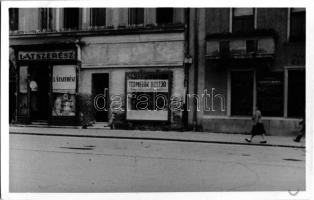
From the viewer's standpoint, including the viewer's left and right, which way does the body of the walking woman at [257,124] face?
facing to the left of the viewer
